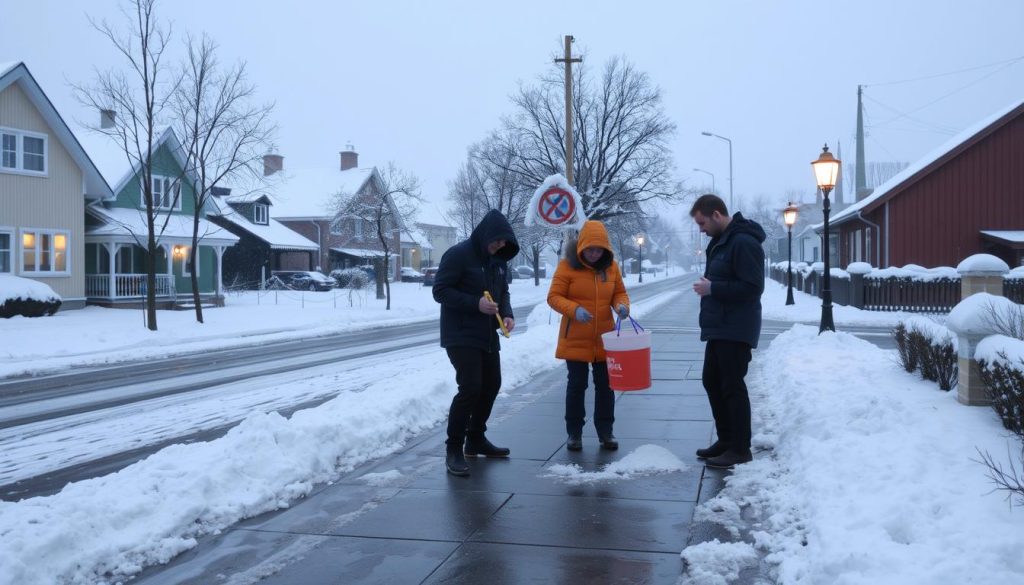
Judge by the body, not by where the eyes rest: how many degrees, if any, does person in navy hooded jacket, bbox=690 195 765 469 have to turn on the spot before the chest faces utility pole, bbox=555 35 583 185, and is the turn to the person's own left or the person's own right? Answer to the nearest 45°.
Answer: approximately 90° to the person's own right

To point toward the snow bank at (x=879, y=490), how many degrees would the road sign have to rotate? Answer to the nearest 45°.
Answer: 0° — it already faces it

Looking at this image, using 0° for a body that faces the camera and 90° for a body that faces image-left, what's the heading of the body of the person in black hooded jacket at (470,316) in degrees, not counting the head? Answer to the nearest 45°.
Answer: approximately 315°

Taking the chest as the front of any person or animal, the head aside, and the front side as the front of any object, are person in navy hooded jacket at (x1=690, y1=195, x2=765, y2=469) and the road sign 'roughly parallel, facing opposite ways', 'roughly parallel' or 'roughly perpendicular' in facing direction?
roughly perpendicular

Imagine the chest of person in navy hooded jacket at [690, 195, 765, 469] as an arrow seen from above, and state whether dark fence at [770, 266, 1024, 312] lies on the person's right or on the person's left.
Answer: on the person's right

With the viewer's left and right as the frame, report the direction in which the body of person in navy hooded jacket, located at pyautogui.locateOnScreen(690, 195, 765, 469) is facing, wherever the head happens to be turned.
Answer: facing to the left of the viewer

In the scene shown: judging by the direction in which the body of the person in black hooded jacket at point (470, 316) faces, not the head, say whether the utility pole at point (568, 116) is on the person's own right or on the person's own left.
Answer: on the person's own left

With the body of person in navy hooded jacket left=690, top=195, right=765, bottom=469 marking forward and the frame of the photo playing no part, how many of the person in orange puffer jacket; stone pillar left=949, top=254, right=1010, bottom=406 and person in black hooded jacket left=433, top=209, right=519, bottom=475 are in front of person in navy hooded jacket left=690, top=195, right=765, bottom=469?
2

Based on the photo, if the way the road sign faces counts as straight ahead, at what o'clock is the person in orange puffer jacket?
The person in orange puffer jacket is roughly at 12 o'clock from the road sign.

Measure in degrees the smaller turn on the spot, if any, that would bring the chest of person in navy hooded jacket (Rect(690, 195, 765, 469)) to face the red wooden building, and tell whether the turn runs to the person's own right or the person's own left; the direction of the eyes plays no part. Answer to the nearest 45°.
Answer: approximately 90° to the person's own right

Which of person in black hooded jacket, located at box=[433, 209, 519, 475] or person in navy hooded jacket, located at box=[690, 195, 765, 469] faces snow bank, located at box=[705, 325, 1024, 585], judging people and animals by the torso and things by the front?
person in black hooded jacket, located at box=[433, 209, 519, 475]

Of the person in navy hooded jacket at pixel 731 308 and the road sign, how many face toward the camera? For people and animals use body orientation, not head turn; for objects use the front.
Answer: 1
